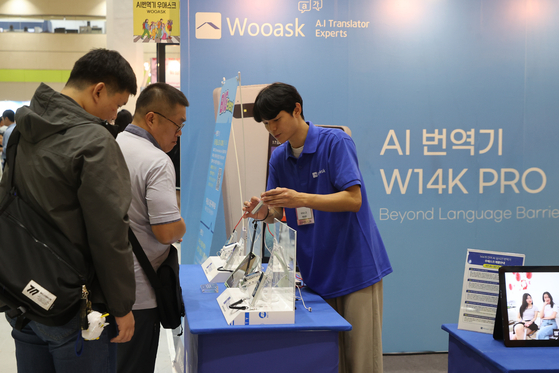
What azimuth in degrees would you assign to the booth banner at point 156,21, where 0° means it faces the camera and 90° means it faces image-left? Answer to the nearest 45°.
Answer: approximately 0°

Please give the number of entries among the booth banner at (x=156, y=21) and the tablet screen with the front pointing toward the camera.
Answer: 2

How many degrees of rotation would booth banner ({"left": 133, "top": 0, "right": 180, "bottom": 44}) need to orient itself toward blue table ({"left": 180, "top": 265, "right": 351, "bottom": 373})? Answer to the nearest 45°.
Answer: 0° — it already faces it

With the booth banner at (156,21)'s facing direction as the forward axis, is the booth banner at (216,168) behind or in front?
in front

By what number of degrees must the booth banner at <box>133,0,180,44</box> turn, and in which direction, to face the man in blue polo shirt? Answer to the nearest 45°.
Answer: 0° — it already faces them

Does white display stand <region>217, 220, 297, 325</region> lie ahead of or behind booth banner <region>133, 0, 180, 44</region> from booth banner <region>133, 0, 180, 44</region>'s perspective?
ahead
